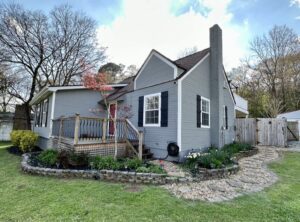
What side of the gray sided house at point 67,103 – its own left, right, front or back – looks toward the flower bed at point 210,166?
left

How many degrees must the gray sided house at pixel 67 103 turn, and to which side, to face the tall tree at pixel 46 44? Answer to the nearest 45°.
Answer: approximately 135° to its right

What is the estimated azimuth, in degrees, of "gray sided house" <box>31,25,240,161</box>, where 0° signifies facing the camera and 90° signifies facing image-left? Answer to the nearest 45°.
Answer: approximately 45°

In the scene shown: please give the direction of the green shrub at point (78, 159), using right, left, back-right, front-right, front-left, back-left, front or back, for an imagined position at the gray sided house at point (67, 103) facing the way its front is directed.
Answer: front-left

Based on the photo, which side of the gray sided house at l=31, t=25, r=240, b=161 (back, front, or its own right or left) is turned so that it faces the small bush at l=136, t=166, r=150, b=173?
front

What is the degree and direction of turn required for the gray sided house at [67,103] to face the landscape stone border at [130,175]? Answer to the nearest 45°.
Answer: approximately 45° to its left

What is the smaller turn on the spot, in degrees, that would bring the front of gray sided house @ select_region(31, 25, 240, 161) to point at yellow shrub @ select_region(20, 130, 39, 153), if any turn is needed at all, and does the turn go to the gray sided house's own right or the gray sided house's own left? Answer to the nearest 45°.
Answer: approximately 45° to the gray sided house's own right

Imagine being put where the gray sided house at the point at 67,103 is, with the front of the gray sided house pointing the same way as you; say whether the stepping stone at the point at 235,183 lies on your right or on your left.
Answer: on your left
